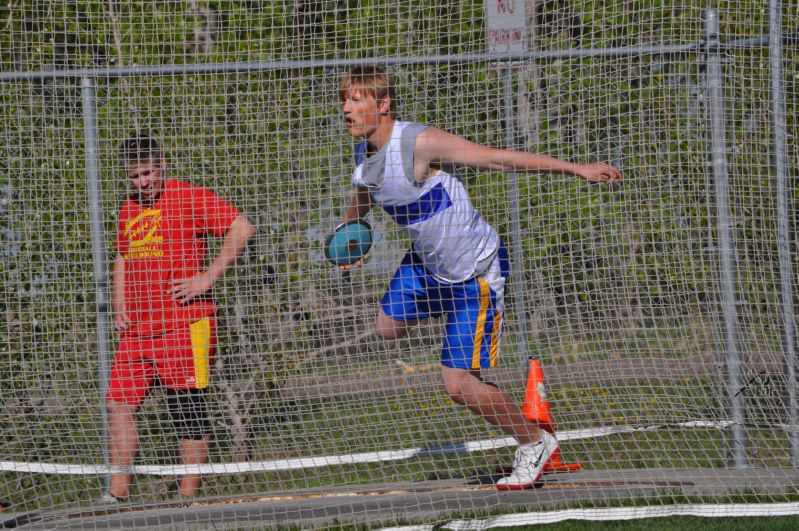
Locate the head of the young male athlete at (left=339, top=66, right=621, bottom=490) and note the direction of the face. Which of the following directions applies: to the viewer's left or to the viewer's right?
to the viewer's left

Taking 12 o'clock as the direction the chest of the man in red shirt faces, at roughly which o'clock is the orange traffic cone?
The orange traffic cone is roughly at 8 o'clock from the man in red shirt.

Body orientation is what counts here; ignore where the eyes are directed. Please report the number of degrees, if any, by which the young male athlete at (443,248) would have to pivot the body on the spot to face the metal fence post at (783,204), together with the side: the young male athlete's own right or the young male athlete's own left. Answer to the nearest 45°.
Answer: approximately 135° to the young male athlete's own left

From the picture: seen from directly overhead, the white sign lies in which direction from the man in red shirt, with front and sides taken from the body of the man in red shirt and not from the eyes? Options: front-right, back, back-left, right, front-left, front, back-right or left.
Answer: back-left

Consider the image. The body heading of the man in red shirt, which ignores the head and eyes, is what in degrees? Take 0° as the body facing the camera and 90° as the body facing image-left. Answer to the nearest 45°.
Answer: approximately 45°

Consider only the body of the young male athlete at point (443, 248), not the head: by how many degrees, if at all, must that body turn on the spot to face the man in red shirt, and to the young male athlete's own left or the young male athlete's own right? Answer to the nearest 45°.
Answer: approximately 45° to the young male athlete's own right
